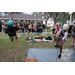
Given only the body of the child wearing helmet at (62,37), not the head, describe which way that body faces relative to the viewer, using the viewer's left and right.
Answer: facing the viewer and to the left of the viewer
